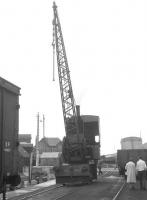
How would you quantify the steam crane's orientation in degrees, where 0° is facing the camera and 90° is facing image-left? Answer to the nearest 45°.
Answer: approximately 45°

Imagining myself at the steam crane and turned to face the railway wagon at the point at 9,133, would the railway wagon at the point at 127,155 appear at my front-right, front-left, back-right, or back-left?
back-left
